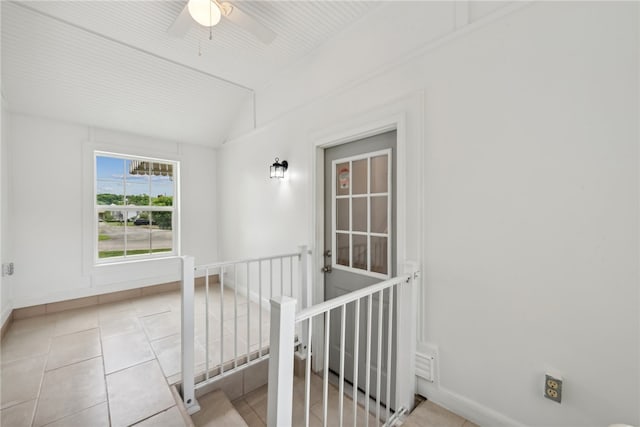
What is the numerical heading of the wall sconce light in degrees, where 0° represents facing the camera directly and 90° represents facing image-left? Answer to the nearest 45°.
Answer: approximately 45°

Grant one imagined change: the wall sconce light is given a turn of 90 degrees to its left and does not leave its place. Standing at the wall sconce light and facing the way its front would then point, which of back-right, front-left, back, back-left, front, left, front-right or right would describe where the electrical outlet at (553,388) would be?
front

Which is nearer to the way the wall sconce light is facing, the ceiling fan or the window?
the ceiling fan

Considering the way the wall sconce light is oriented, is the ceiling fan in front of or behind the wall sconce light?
in front

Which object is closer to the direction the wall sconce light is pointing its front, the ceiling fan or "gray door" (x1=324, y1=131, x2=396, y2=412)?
the ceiling fan

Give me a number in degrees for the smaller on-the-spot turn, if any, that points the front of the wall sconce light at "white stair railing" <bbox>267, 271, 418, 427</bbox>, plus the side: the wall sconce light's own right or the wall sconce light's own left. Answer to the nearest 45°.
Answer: approximately 45° to the wall sconce light's own left

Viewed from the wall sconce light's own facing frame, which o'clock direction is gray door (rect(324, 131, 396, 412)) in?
The gray door is roughly at 9 o'clock from the wall sconce light.
